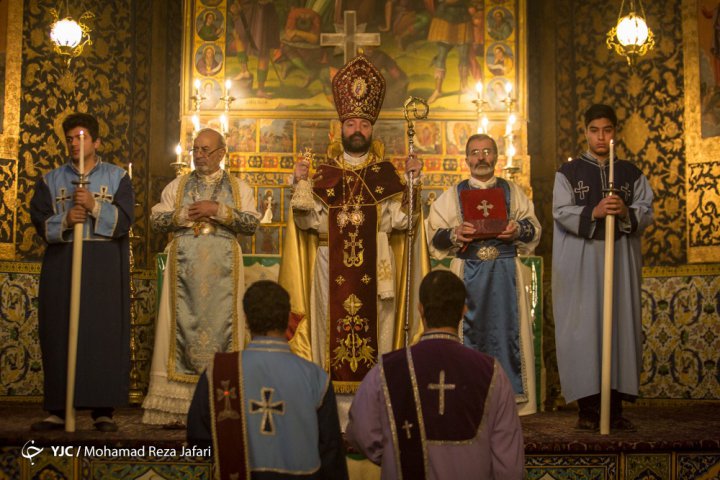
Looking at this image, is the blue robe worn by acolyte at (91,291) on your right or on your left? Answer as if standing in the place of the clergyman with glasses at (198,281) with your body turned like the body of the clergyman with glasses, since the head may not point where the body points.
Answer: on your right

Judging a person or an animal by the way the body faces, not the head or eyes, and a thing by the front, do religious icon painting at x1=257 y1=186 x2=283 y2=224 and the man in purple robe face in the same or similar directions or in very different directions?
very different directions

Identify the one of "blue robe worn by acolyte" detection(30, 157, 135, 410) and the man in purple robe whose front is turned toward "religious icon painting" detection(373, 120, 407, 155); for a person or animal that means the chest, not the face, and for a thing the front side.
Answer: the man in purple robe

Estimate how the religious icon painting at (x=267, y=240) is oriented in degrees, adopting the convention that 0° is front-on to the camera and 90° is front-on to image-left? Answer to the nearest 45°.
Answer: approximately 0°

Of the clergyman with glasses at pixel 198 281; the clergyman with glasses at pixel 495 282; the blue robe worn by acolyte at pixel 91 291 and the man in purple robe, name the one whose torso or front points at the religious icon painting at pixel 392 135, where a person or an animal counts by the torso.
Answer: the man in purple robe

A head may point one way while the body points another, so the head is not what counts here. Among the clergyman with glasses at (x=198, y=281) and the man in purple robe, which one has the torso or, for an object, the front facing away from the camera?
the man in purple robe

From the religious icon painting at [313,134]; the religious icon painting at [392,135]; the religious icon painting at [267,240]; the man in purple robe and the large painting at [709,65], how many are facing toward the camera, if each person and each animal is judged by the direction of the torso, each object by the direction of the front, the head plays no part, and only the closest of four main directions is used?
4

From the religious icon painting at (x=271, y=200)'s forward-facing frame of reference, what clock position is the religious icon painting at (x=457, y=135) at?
the religious icon painting at (x=457, y=135) is roughly at 9 o'clock from the religious icon painting at (x=271, y=200).

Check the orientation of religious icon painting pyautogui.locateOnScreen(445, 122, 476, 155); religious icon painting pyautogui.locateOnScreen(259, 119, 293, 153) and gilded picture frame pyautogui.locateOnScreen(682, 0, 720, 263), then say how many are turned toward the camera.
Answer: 3

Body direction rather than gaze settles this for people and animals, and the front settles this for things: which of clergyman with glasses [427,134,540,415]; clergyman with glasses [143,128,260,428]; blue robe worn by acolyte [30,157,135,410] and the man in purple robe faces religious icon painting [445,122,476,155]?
the man in purple robe
